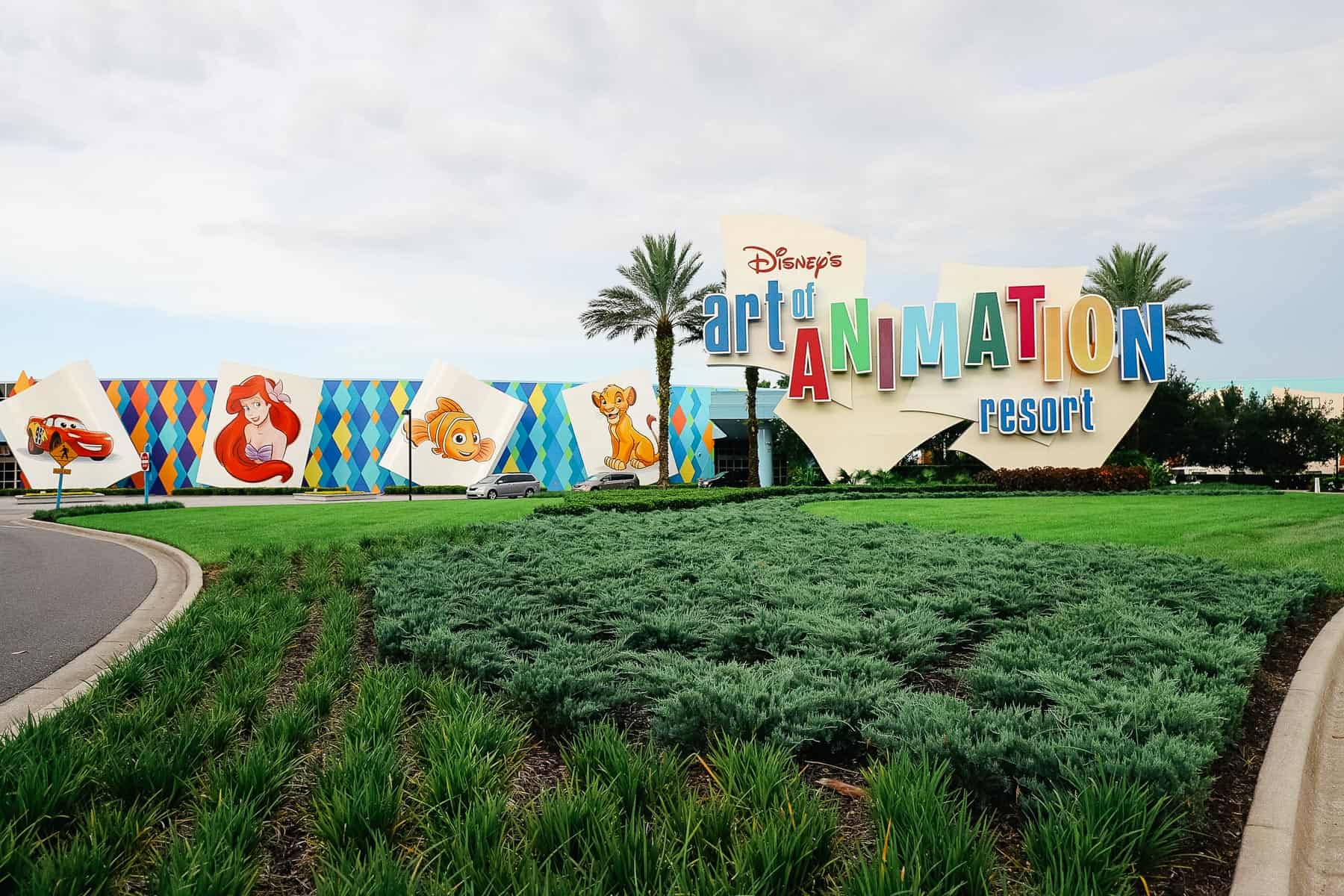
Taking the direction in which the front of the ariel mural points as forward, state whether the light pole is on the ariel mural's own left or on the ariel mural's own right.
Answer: on the ariel mural's own left

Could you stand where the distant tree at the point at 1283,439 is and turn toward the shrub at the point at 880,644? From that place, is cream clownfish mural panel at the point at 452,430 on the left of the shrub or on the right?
right

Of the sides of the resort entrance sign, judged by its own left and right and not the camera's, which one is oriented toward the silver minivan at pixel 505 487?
right

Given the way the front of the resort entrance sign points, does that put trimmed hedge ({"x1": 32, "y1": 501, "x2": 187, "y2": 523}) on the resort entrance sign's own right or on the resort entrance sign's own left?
on the resort entrance sign's own right
